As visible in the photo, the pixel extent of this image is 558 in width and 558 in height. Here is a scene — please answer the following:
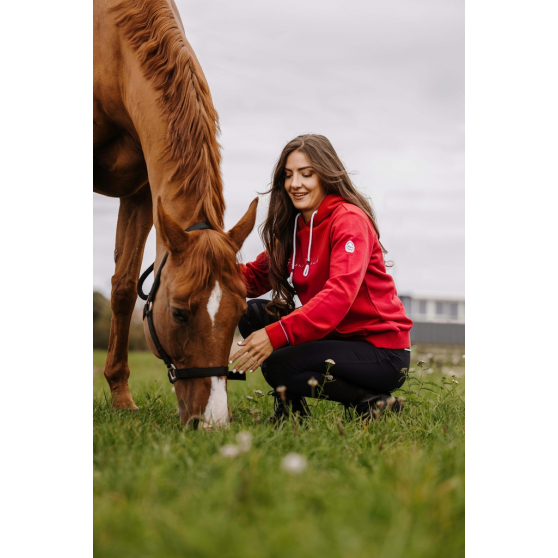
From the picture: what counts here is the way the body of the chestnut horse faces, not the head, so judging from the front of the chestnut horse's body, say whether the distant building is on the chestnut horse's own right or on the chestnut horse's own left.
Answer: on the chestnut horse's own left

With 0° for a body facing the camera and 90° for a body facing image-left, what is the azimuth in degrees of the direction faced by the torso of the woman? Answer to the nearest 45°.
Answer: approximately 45°

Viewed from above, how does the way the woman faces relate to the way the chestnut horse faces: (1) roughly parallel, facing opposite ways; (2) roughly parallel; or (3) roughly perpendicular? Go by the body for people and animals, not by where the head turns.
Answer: roughly perpendicular

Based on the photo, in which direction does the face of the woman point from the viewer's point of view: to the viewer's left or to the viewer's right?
to the viewer's left

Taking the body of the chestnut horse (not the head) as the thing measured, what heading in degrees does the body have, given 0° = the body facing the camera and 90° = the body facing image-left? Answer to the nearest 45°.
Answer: approximately 315°
